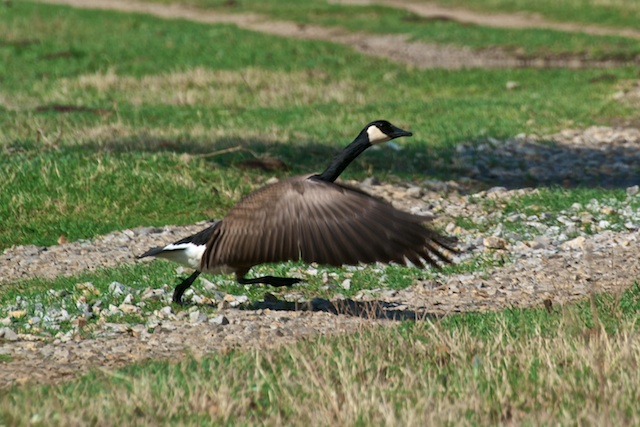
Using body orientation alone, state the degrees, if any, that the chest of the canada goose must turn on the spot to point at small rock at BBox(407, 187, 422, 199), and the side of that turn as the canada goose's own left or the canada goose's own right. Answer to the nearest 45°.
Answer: approximately 90° to the canada goose's own left

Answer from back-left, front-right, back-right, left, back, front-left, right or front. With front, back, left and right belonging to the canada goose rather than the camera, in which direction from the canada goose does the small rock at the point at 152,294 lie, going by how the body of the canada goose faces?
back-left

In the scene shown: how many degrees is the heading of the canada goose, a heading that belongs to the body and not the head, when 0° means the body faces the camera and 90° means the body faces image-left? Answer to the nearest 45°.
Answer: approximately 270°

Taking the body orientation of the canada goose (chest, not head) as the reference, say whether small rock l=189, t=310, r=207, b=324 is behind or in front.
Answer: behind

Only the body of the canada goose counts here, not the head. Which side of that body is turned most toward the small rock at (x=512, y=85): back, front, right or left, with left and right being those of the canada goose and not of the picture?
left

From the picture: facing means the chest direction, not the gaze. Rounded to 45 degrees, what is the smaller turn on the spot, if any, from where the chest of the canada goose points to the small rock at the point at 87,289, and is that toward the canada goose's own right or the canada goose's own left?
approximately 135° to the canada goose's own left

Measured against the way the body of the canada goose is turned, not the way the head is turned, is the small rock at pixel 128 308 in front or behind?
behind

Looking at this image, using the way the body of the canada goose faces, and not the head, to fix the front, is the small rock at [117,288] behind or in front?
behind
